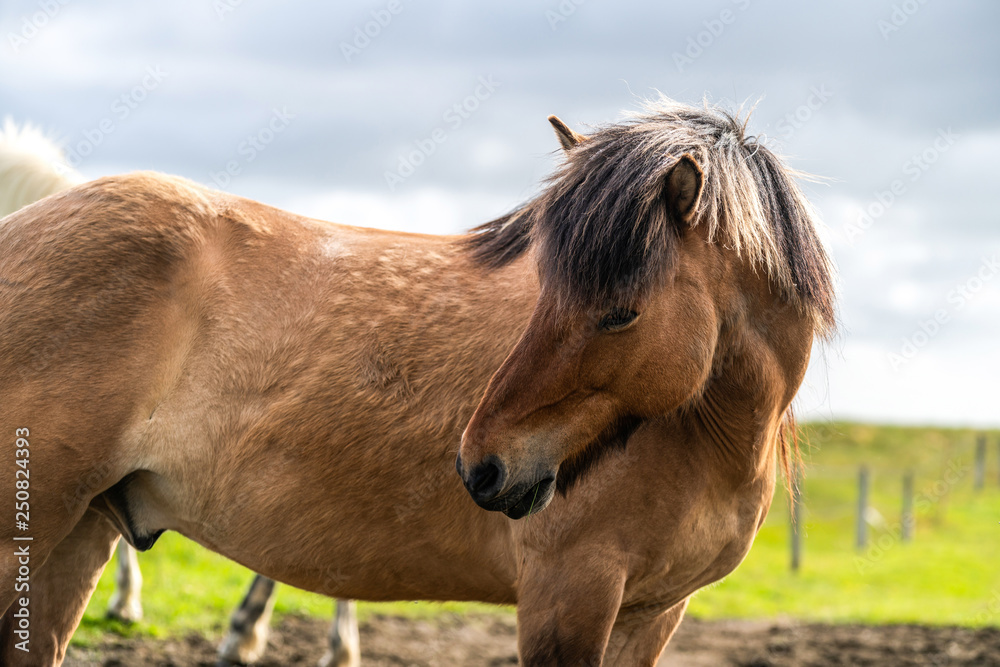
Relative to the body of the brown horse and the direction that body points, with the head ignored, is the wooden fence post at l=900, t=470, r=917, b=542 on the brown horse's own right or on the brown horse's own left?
on the brown horse's own left

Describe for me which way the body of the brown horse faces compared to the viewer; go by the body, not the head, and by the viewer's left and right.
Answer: facing to the right of the viewer

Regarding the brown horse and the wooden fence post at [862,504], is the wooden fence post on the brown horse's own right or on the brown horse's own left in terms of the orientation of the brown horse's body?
on the brown horse's own left

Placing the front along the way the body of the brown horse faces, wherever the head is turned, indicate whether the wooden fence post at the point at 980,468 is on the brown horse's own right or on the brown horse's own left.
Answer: on the brown horse's own left
